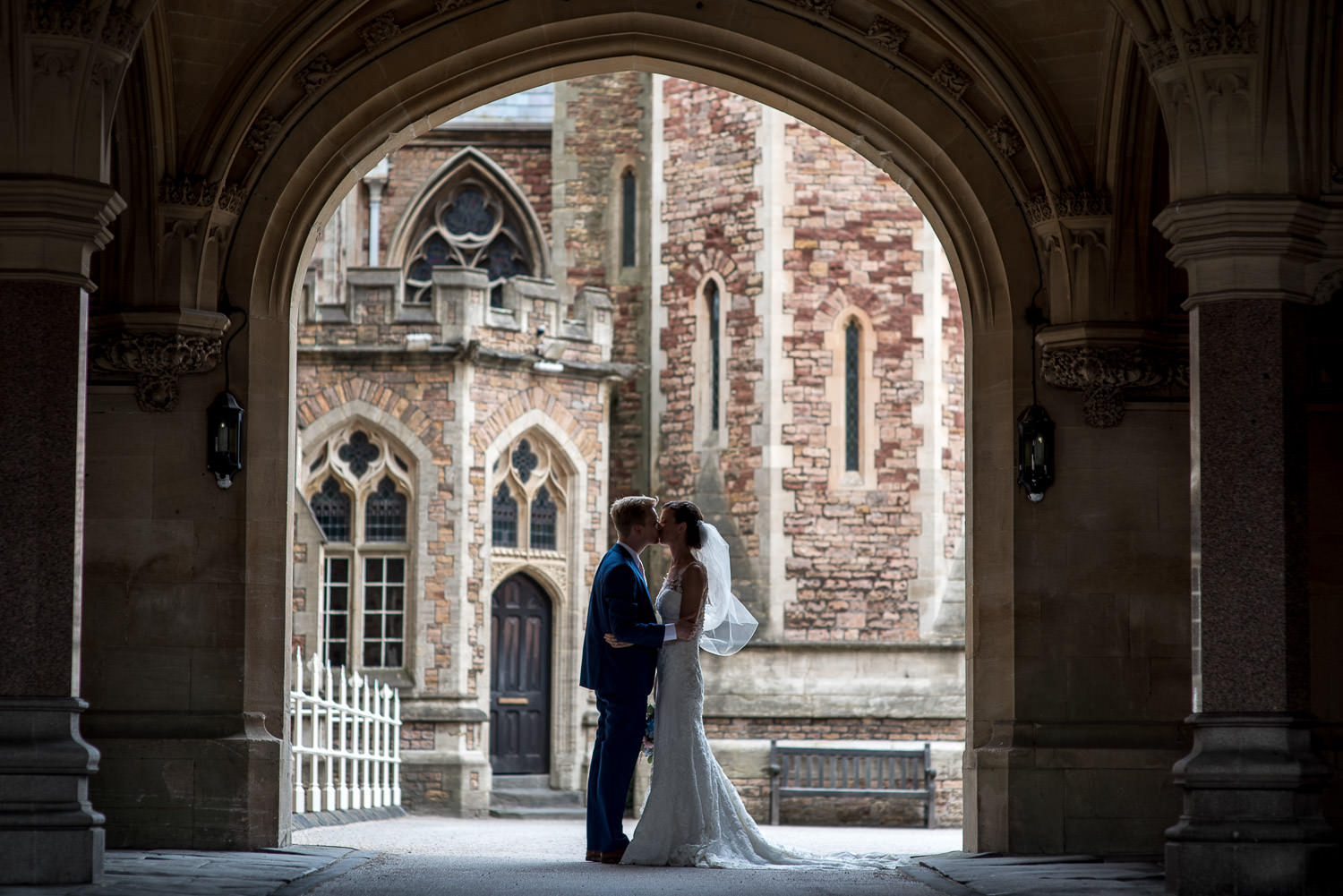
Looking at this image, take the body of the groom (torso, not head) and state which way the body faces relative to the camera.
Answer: to the viewer's right

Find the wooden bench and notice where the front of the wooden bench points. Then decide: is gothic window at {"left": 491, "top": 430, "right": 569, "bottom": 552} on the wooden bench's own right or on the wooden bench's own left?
on the wooden bench's own right

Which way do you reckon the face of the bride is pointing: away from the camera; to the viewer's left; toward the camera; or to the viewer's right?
to the viewer's left

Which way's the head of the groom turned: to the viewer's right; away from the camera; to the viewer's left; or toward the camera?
to the viewer's right

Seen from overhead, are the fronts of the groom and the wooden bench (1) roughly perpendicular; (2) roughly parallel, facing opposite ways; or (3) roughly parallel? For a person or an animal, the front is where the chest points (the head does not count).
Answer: roughly perpendicular

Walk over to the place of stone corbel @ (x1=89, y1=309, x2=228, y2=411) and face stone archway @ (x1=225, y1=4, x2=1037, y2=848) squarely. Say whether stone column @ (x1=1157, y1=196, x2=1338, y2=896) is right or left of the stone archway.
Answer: right

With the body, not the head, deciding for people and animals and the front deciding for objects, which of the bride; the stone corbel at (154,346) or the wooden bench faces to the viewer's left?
the bride

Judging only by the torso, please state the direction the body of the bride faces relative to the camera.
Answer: to the viewer's left

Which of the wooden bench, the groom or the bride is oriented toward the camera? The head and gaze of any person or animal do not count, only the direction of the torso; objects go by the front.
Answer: the wooden bench

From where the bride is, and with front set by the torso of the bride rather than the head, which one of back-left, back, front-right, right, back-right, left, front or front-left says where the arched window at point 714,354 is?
right
